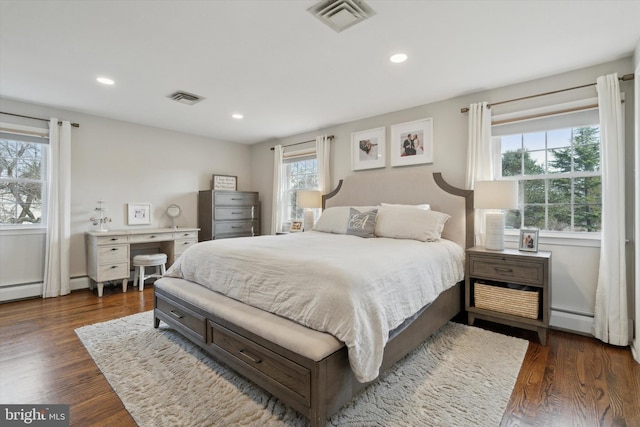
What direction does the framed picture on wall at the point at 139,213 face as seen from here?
toward the camera

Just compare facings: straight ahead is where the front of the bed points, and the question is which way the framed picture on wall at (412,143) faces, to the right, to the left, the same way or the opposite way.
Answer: the same way

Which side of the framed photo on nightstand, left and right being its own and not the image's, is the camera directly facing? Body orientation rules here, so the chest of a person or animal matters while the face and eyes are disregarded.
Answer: front

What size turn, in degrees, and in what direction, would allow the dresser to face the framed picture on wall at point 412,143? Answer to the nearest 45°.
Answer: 0° — it already faces it

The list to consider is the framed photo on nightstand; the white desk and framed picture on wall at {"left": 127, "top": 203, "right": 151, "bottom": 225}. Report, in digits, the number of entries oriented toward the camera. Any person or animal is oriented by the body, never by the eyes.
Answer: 3

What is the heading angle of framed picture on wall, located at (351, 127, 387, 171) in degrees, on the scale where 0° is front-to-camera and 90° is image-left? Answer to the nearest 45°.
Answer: approximately 45°

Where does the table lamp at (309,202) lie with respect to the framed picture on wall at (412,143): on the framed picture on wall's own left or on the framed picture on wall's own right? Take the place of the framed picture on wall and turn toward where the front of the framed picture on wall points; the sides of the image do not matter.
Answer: on the framed picture on wall's own right

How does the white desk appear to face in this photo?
toward the camera

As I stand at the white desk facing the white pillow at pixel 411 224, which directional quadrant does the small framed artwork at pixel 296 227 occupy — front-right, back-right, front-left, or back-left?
front-left

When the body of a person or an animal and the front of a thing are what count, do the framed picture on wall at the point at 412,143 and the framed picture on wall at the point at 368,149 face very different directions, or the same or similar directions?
same or similar directions

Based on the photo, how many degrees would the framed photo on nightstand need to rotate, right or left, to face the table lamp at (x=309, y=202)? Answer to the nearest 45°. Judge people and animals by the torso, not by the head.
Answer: approximately 90° to its right

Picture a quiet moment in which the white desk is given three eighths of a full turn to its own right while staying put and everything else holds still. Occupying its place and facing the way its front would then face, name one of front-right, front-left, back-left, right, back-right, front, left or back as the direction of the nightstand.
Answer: back

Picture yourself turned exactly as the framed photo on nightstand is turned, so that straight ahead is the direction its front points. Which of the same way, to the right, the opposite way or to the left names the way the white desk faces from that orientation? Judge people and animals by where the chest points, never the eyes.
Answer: to the left

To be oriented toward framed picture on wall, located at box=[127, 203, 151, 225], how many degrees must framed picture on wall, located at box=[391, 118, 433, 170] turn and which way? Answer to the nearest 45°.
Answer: approximately 45° to its right

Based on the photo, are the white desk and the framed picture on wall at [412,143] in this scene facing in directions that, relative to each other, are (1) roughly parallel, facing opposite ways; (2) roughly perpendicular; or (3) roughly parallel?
roughly perpendicular

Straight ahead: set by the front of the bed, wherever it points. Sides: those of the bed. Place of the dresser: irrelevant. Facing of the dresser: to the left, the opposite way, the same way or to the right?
to the left

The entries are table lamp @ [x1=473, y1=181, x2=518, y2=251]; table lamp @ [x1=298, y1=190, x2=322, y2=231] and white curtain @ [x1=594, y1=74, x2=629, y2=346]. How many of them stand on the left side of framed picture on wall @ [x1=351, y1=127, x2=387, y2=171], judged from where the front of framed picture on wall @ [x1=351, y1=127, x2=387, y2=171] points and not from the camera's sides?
2
